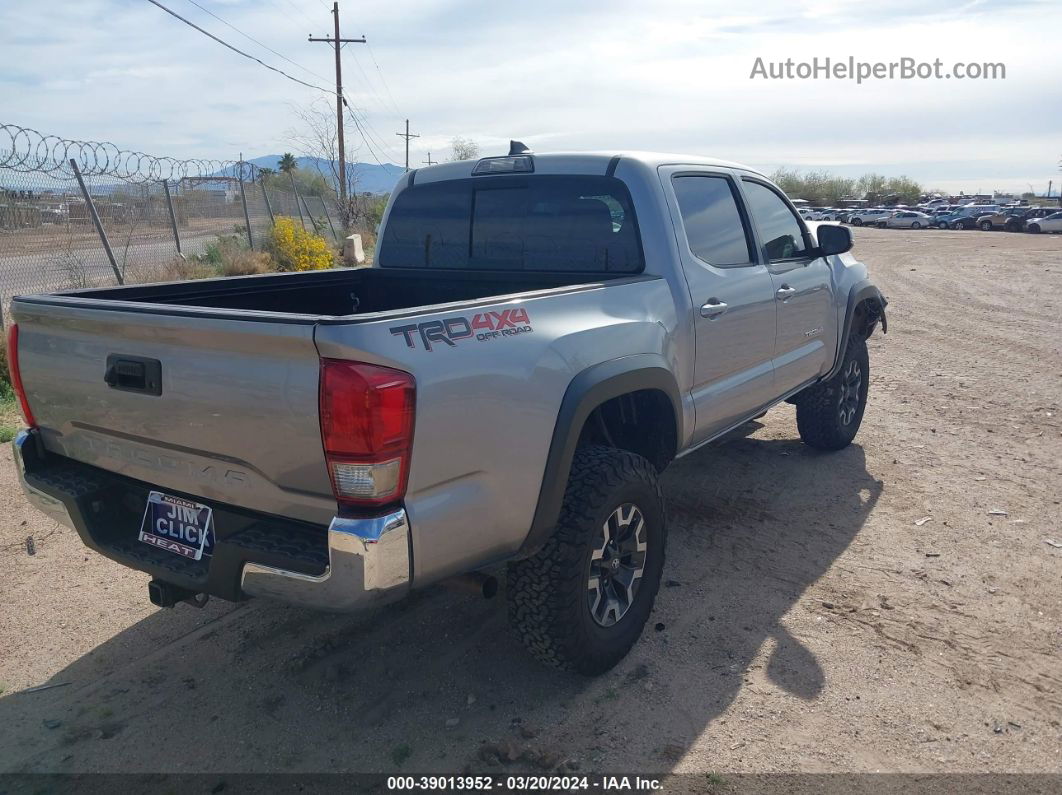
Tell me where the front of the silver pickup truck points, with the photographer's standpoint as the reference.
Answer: facing away from the viewer and to the right of the viewer

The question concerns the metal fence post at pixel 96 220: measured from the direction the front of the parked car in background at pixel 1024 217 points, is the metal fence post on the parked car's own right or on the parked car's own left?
on the parked car's own left

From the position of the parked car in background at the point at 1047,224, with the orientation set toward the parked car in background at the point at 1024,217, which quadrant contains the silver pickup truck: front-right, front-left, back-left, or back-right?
back-left

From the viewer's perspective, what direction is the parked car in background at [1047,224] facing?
to the viewer's left

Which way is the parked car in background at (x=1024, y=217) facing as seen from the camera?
to the viewer's left

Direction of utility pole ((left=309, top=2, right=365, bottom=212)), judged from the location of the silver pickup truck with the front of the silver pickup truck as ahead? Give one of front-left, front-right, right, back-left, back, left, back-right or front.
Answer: front-left

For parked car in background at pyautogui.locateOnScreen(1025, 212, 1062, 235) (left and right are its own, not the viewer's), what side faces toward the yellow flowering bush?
left

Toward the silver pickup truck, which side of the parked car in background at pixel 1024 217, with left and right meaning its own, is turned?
left
